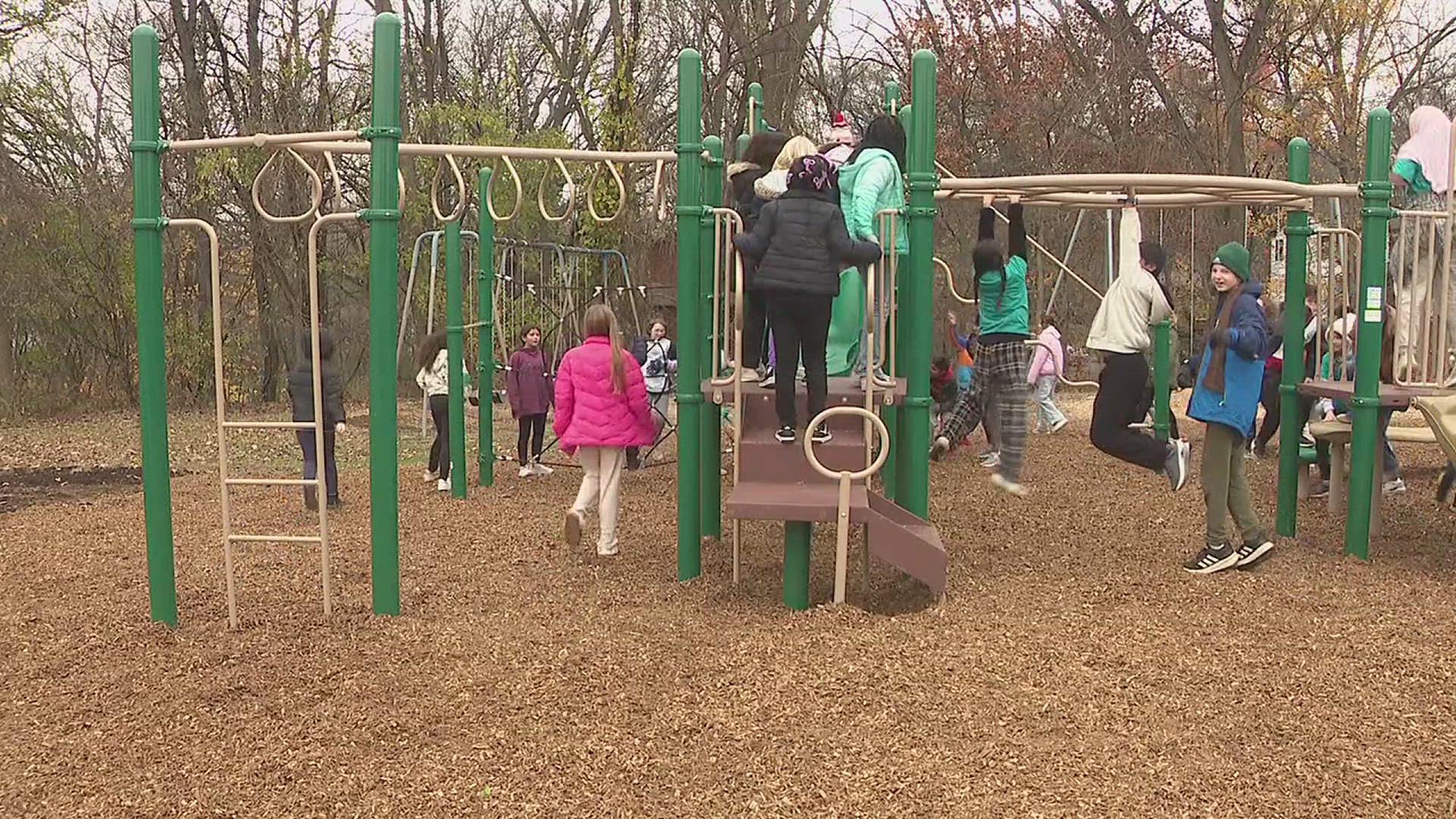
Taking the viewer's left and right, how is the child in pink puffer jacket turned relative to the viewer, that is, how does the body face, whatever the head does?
facing away from the viewer

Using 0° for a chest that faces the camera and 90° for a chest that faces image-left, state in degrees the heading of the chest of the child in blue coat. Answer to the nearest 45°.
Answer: approximately 45°

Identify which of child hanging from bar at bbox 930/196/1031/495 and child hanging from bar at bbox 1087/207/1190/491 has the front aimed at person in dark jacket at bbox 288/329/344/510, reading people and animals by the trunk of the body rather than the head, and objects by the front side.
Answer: child hanging from bar at bbox 1087/207/1190/491

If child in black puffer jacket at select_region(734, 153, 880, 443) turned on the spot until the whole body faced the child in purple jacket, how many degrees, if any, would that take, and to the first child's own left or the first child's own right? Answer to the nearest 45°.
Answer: approximately 45° to the first child's own left

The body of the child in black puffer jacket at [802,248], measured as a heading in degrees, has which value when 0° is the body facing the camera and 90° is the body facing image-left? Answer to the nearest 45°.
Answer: approximately 180°

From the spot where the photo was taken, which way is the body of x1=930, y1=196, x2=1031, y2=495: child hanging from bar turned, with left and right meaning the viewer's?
facing away from the viewer

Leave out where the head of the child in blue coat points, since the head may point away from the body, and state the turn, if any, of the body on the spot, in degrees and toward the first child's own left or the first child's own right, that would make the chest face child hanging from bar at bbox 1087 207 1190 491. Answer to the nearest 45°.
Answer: approximately 90° to the first child's own right

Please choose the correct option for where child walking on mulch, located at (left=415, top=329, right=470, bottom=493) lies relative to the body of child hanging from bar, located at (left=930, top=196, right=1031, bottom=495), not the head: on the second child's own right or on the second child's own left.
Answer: on the second child's own left

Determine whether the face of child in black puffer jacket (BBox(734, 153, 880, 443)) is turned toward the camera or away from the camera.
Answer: away from the camera

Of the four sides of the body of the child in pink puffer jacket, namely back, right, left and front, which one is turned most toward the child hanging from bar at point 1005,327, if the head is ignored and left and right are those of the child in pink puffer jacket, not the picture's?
right

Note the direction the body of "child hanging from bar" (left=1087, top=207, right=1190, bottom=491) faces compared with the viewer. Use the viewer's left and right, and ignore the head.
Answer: facing to the left of the viewer

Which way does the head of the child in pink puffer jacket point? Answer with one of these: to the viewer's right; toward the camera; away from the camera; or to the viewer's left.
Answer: away from the camera
